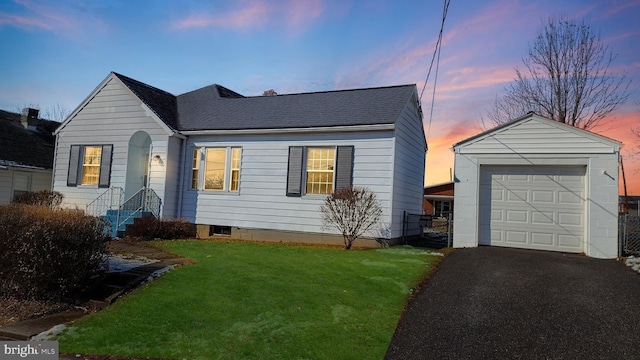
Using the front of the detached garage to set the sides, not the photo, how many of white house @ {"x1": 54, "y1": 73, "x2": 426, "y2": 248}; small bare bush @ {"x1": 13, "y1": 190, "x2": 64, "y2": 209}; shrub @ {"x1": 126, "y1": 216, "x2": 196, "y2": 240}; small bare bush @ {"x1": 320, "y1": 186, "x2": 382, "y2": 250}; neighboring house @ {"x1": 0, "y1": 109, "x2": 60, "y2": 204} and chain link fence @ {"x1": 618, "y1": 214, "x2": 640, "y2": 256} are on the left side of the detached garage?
1

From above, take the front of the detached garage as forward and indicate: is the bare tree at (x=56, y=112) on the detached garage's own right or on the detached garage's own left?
on the detached garage's own right

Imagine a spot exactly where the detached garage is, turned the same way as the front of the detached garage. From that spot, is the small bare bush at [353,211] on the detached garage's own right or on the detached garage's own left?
on the detached garage's own right

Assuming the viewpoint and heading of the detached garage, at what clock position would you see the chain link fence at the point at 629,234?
The chain link fence is roughly at 9 o'clock from the detached garage.

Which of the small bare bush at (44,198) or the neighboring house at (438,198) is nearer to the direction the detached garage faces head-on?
the small bare bush

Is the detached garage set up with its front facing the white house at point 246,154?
no

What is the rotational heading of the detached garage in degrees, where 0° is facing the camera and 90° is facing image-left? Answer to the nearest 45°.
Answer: approximately 0°

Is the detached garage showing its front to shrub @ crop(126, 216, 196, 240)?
no

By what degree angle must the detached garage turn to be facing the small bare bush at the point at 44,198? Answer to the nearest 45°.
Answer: approximately 90° to its right

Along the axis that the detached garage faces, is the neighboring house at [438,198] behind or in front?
behind

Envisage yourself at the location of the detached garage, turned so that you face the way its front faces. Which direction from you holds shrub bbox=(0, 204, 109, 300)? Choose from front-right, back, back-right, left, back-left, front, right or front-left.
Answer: front-right

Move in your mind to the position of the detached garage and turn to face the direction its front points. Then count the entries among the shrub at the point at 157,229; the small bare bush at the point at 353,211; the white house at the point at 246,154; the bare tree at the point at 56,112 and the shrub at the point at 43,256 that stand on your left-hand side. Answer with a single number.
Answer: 0

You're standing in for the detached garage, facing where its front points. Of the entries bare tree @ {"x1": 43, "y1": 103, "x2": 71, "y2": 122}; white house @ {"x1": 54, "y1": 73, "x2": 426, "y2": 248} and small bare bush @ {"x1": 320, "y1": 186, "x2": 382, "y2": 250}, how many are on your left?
0

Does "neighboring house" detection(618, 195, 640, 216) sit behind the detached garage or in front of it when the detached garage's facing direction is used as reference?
behind

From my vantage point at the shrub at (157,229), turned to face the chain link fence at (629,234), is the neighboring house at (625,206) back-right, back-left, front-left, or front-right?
front-left
